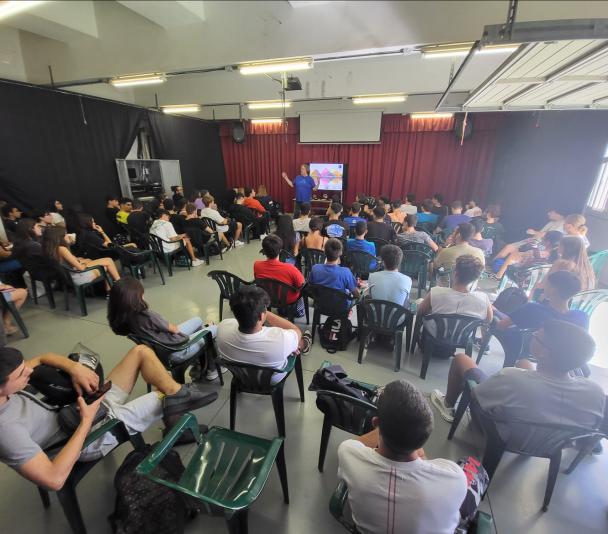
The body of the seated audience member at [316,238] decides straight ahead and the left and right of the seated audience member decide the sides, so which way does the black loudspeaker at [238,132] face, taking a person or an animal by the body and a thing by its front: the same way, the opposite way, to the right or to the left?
the opposite way

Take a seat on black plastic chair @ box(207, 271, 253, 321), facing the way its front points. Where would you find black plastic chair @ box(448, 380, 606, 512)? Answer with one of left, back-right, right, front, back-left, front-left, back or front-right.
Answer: right

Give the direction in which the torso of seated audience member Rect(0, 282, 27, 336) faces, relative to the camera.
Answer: to the viewer's right

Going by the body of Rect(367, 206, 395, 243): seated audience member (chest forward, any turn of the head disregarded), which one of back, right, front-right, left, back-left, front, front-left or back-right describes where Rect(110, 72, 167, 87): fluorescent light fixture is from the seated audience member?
left

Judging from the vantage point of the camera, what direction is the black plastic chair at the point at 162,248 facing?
facing away from the viewer and to the right of the viewer

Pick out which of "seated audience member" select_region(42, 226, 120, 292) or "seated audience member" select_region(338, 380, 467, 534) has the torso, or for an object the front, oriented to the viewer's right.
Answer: "seated audience member" select_region(42, 226, 120, 292)

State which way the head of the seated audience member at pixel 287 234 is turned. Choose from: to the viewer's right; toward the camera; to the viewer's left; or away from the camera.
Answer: away from the camera

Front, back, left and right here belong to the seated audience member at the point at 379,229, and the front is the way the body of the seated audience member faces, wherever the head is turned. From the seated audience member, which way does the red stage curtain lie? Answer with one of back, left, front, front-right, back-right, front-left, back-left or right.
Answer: front

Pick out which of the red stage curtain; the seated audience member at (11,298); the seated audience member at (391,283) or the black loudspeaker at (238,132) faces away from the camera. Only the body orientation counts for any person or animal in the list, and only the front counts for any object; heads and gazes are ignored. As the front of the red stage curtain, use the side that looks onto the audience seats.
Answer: the seated audience member at (391,283)

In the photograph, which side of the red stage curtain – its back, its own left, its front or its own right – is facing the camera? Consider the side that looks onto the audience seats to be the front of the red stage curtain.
front

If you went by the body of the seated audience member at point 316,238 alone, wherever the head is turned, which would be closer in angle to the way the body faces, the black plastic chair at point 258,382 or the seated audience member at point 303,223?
the seated audience member

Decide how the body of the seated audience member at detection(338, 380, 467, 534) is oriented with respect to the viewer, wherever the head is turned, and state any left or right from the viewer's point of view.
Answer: facing away from the viewer

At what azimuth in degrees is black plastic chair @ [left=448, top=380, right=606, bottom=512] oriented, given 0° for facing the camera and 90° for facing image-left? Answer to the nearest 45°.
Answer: approximately 135°

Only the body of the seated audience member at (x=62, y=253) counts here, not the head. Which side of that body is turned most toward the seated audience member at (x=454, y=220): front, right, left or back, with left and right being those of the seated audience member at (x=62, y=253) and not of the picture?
front

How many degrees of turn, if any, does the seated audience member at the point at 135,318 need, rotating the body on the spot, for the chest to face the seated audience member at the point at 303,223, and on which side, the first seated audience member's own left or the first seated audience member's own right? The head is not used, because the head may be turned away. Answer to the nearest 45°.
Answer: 0° — they already face them

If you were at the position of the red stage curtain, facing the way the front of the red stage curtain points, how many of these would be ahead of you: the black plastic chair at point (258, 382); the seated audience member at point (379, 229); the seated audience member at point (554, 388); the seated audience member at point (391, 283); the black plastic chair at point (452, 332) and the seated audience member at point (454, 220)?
6

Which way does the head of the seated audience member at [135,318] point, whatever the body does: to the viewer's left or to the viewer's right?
to the viewer's right

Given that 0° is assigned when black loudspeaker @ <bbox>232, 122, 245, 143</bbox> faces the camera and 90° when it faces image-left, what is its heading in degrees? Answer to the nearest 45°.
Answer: approximately 0°

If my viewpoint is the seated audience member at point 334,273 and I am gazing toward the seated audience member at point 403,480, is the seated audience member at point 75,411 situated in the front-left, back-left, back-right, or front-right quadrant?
front-right

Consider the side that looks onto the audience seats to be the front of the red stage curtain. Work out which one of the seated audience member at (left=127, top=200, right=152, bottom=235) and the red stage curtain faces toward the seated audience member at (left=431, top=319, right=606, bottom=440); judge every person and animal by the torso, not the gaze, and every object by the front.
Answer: the red stage curtain

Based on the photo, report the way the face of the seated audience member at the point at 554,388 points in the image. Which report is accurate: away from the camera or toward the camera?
away from the camera
